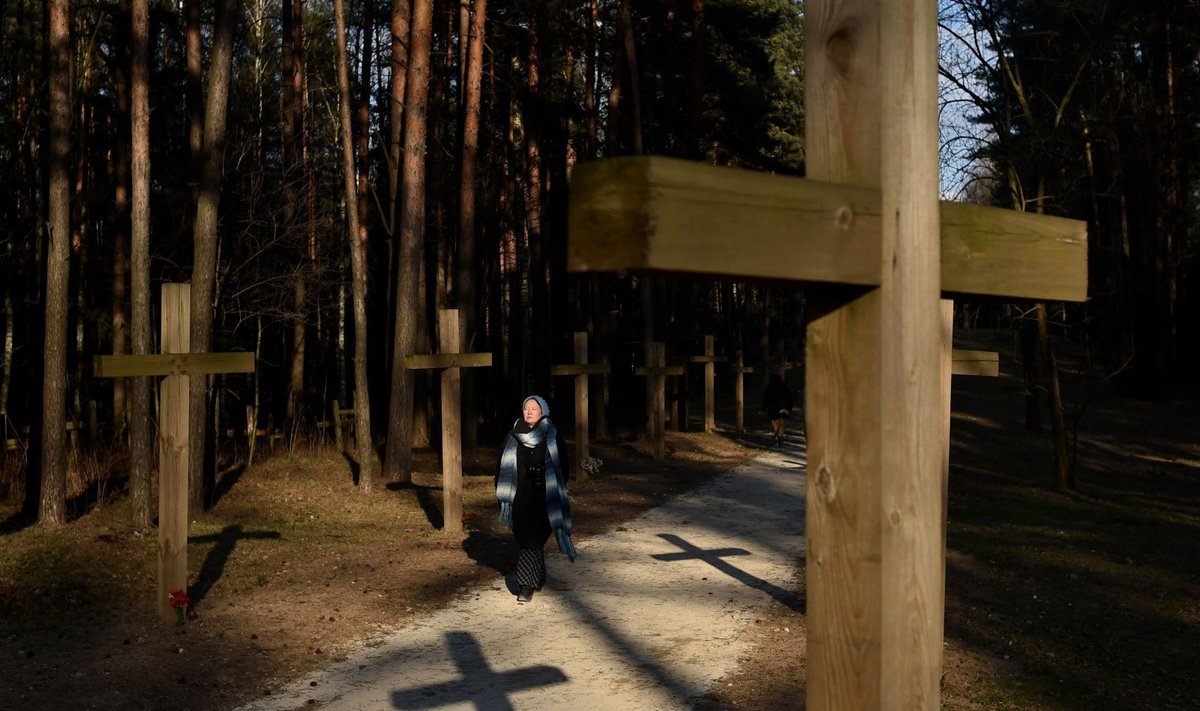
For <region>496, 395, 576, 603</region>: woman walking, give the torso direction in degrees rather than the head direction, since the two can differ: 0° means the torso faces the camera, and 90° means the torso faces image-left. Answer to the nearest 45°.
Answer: approximately 0°

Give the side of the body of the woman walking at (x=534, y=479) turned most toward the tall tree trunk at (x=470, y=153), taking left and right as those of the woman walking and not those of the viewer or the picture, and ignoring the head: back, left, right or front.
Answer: back

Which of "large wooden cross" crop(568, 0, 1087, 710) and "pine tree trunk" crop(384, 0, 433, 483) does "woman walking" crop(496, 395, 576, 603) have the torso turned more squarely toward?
the large wooden cross

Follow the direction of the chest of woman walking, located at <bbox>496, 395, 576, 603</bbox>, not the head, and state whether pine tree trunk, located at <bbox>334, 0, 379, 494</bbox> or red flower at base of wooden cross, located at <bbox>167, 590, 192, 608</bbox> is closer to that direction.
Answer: the red flower at base of wooden cross

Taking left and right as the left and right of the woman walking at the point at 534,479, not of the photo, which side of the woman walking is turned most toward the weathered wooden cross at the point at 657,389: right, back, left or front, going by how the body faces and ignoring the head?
back

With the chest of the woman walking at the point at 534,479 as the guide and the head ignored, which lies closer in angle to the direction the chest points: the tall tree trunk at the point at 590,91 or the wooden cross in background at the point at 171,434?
the wooden cross in background

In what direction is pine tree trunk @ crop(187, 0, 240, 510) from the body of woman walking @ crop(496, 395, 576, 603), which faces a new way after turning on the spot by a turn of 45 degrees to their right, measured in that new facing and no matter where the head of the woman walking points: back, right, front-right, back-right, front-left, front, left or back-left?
right

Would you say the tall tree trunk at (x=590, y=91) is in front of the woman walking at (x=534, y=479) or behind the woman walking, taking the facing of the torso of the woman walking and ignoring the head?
behind

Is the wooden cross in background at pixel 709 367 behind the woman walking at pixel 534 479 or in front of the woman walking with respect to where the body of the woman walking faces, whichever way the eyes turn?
behind

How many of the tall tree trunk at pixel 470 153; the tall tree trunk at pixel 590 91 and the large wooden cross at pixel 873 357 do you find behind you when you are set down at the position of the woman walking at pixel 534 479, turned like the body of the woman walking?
2

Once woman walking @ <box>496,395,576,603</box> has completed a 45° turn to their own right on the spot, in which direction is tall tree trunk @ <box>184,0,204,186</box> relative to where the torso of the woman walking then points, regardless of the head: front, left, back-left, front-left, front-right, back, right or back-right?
right

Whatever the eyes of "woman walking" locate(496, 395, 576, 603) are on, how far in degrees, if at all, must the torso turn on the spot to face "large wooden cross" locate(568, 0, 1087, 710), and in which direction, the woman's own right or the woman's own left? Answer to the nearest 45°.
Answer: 0° — they already face it

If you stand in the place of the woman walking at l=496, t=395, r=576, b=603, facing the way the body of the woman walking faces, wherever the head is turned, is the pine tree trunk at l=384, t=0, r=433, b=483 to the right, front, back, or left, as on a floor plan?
back
